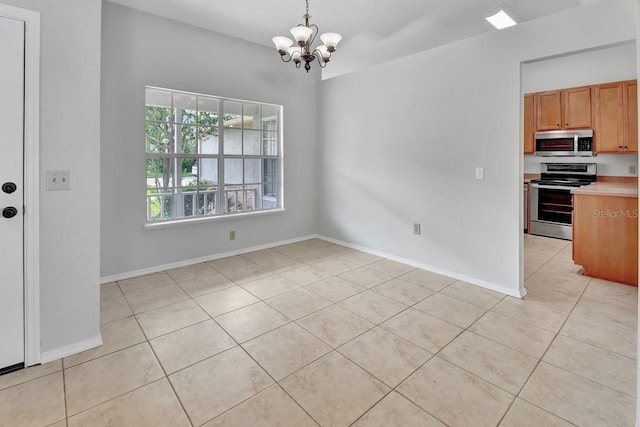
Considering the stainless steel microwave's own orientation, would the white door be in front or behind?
in front

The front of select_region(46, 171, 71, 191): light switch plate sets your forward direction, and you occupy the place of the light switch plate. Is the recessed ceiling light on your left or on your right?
on your left

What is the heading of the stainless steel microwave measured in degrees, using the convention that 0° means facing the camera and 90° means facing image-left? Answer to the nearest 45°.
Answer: approximately 0°

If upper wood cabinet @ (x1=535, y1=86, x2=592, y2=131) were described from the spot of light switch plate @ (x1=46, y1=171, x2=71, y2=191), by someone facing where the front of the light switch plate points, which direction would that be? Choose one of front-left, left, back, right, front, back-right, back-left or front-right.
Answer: left

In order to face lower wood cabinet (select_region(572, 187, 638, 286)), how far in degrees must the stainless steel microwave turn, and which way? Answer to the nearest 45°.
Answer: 0° — it already faces it
